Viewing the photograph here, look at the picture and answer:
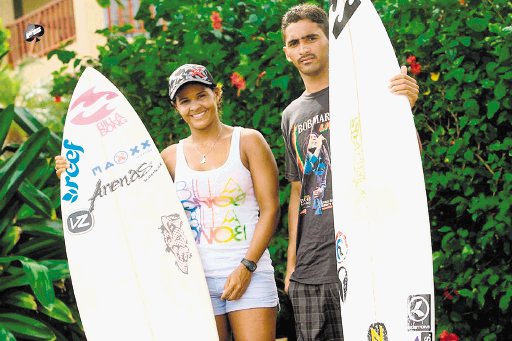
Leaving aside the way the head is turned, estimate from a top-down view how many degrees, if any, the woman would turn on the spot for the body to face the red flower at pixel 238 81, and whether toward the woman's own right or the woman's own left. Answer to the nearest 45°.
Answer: approximately 135° to the woman's own right

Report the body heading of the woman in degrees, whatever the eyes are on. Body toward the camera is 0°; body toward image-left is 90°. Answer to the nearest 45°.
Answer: approximately 45°

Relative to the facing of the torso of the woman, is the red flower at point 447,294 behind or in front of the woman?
behind

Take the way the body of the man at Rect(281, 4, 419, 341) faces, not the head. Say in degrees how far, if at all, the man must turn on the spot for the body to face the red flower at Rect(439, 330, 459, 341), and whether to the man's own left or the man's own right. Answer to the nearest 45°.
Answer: approximately 135° to the man's own left

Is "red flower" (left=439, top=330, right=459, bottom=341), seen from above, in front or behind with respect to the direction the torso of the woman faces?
behind
